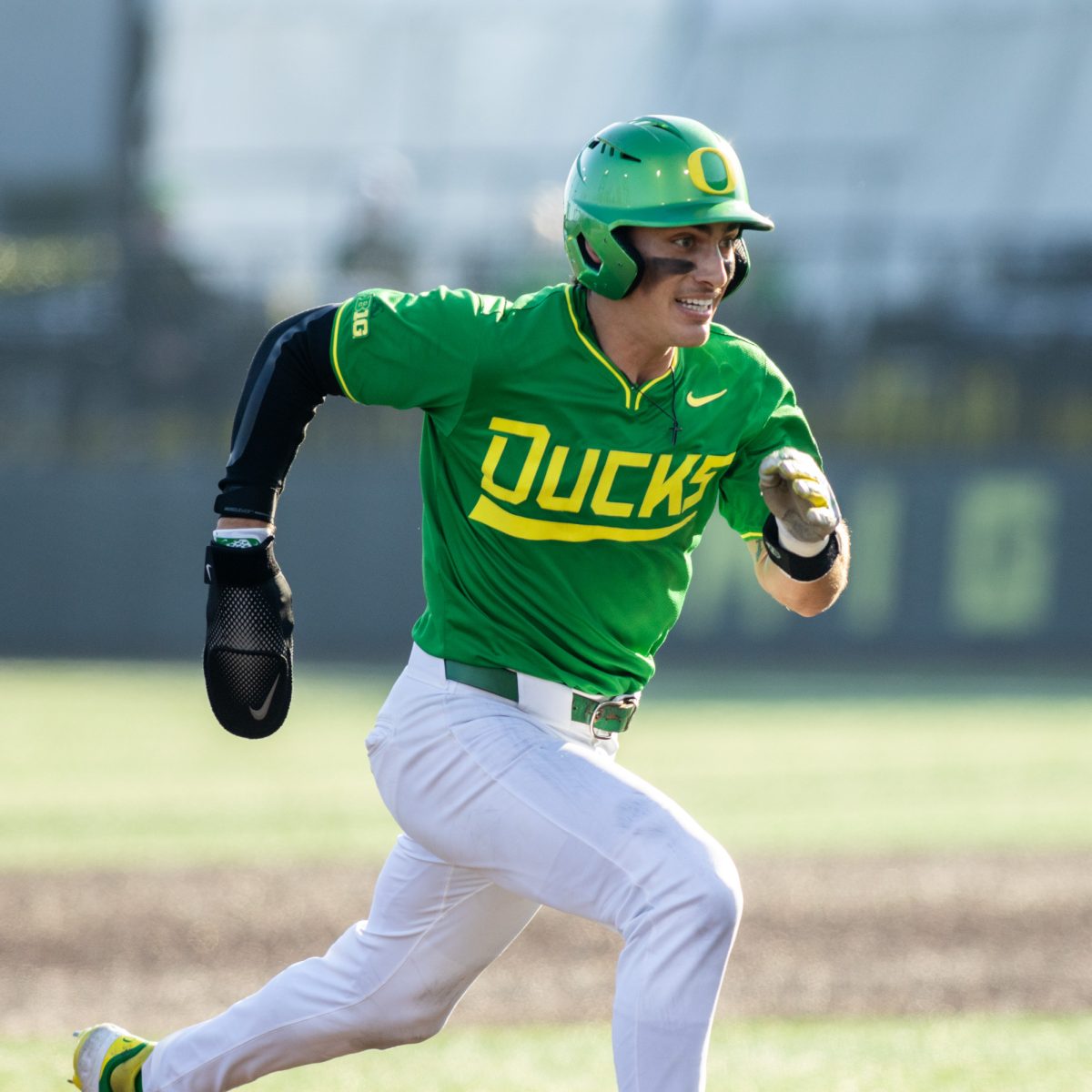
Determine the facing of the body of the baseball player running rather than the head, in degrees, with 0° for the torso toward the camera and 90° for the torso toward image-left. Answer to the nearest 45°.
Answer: approximately 315°
